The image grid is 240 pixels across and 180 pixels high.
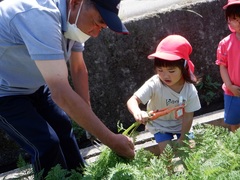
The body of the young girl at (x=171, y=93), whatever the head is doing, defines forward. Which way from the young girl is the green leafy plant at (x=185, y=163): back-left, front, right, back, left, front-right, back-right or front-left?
front

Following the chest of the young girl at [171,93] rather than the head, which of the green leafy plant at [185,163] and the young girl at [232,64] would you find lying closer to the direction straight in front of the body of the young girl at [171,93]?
the green leafy plant

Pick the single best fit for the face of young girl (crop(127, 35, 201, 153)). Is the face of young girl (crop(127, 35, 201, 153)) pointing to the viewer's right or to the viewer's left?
to the viewer's left

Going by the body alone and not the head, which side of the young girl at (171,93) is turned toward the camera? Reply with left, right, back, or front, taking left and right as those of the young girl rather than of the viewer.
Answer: front

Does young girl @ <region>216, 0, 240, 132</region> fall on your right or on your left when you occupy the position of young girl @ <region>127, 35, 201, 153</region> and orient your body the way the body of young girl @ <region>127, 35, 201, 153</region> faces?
on your left

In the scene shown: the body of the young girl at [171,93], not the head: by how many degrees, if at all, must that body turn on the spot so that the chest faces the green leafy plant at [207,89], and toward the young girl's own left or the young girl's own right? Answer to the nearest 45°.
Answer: approximately 180°
